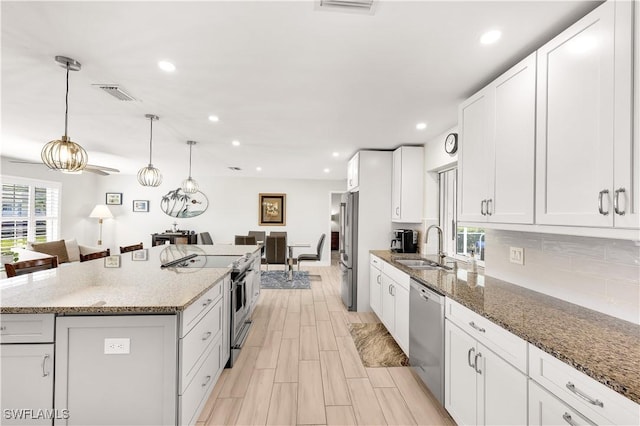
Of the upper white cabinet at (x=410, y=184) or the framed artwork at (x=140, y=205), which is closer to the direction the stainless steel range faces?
the upper white cabinet

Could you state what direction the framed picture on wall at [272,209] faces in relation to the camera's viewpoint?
facing the viewer

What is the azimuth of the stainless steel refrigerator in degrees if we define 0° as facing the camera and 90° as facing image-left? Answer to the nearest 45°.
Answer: approximately 90°

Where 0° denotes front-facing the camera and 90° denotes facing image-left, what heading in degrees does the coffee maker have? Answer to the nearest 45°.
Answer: approximately 45°

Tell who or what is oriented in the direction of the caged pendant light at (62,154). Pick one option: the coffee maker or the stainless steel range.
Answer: the coffee maker

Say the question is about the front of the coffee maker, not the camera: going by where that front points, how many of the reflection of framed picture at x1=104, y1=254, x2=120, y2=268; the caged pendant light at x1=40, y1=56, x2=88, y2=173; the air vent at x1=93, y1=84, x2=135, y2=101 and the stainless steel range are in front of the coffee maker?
4

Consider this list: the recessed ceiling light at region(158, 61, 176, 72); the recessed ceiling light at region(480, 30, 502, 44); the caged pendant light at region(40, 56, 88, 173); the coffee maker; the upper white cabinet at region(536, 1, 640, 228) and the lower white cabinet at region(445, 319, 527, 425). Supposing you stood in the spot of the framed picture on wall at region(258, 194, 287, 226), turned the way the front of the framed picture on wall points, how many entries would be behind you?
0

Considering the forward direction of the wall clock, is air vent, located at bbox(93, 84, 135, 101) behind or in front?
in front

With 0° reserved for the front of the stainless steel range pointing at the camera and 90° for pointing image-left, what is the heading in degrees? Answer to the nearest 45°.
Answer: approximately 270°

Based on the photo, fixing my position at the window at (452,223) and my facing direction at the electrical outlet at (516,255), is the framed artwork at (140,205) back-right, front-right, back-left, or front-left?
back-right

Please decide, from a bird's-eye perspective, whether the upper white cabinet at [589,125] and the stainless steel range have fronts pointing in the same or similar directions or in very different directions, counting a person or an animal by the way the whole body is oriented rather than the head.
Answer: very different directions

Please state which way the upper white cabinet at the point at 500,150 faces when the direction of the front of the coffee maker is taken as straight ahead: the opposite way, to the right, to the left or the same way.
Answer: the same way

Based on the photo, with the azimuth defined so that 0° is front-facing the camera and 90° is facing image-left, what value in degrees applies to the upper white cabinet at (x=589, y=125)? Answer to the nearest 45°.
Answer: approximately 45°

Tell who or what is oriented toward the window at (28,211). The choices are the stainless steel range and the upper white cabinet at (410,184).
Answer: the upper white cabinet

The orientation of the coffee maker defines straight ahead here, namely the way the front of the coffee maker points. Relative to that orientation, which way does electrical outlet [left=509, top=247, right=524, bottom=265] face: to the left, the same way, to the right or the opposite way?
the same way

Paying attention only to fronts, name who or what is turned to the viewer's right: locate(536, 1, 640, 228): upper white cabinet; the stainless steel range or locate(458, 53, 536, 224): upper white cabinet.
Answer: the stainless steel range

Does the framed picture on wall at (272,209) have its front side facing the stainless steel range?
yes

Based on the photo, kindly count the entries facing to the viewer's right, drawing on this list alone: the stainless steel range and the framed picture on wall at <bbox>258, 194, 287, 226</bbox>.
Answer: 1
